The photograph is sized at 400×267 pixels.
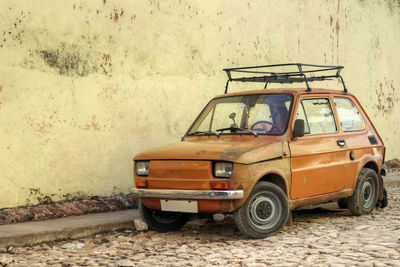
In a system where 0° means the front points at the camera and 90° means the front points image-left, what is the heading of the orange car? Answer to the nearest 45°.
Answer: approximately 45°
